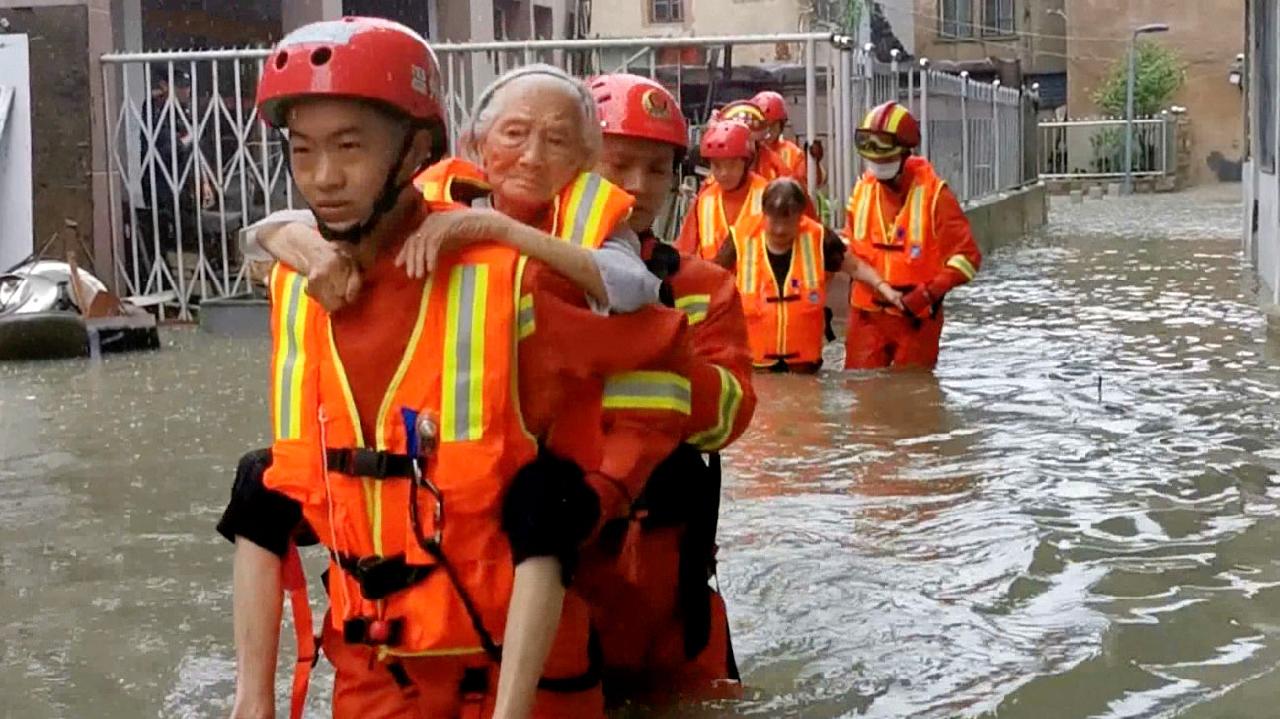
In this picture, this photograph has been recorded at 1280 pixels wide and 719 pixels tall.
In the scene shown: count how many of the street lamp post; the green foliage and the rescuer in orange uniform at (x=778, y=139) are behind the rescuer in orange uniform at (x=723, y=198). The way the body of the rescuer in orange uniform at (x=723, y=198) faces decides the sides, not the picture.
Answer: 3

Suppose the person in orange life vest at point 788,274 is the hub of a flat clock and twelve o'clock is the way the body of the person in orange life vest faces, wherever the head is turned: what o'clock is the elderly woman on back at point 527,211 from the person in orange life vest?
The elderly woman on back is roughly at 12 o'clock from the person in orange life vest.

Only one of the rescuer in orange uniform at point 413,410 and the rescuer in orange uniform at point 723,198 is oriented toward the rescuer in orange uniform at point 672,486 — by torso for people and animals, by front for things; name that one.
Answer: the rescuer in orange uniform at point 723,198

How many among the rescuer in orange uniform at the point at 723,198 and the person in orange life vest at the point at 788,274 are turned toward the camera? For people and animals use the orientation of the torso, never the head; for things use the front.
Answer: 2

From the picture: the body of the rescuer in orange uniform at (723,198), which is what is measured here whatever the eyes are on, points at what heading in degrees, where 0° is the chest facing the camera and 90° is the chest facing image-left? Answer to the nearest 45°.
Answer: approximately 0°

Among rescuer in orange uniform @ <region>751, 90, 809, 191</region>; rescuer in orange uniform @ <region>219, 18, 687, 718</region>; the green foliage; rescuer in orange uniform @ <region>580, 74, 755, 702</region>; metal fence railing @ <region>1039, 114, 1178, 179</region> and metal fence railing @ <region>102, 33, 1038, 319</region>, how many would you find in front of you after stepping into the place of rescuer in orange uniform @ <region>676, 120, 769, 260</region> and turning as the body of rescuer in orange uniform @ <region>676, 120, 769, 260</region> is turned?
2

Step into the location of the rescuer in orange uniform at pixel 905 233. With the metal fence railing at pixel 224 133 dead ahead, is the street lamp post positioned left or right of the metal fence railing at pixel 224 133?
right

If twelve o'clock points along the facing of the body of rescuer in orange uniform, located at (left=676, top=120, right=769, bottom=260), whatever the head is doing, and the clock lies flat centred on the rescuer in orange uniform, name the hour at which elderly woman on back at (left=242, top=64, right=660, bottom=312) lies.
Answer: The elderly woman on back is roughly at 12 o'clock from the rescuer in orange uniform.

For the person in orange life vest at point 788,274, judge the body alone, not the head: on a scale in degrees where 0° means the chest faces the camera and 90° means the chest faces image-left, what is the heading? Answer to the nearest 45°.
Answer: approximately 0°

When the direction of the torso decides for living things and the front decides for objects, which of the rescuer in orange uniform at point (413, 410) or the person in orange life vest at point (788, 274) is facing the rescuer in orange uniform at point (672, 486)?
the person in orange life vest at point (788, 274)

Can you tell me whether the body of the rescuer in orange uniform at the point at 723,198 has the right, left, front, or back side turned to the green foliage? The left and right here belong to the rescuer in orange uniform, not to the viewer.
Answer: back
